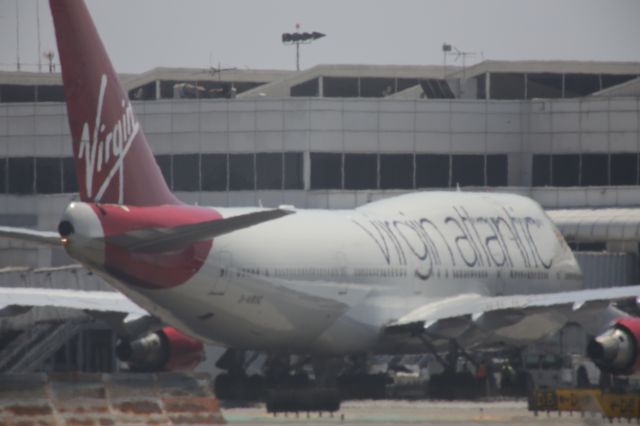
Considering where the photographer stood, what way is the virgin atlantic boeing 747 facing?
facing away from the viewer and to the right of the viewer
